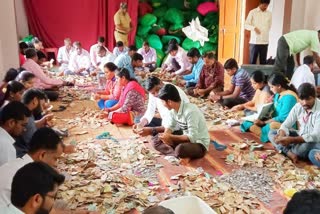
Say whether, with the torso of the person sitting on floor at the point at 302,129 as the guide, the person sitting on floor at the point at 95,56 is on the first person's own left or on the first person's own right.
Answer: on the first person's own right

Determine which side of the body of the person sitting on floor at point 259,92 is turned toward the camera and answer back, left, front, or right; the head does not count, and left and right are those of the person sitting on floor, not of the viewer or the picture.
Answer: left

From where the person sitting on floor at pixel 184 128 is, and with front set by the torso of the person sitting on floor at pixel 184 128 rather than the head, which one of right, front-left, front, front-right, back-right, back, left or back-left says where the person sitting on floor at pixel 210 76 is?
back-right

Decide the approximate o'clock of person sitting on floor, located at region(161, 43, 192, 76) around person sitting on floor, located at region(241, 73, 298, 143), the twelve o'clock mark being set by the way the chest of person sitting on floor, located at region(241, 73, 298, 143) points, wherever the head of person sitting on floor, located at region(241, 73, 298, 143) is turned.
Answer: person sitting on floor, located at region(161, 43, 192, 76) is roughly at 2 o'clock from person sitting on floor, located at region(241, 73, 298, 143).

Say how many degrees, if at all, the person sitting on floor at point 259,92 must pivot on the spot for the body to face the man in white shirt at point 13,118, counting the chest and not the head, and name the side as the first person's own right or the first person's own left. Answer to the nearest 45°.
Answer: approximately 45° to the first person's own left

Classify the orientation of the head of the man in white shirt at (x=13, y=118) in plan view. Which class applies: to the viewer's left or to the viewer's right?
to the viewer's right
